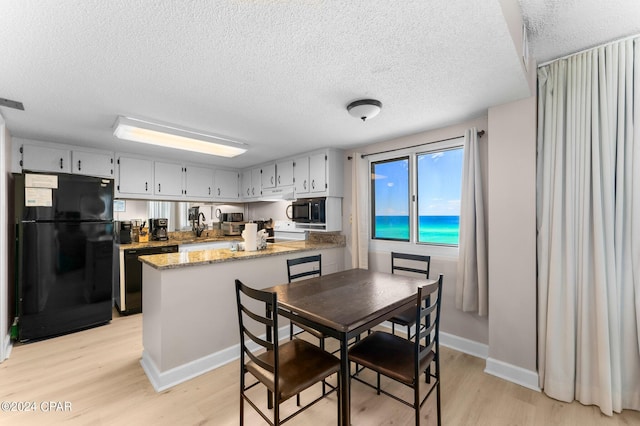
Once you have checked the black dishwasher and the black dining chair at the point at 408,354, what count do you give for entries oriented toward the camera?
1

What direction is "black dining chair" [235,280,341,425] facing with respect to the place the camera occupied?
facing away from the viewer and to the right of the viewer

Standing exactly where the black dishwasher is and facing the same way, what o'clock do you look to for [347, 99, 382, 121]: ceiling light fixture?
The ceiling light fixture is roughly at 11 o'clock from the black dishwasher.

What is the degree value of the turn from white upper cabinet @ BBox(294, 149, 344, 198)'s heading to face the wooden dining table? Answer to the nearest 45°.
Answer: approximately 45° to its left

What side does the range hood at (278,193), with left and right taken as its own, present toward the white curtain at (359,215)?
left

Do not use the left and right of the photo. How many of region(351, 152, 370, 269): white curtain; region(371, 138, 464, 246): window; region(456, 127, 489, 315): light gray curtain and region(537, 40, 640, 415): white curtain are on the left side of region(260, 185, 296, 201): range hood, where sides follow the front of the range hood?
4

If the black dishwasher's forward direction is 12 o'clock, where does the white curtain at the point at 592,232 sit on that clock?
The white curtain is roughly at 11 o'clock from the black dishwasher.

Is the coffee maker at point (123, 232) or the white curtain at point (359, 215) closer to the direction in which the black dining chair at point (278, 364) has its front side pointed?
the white curtain

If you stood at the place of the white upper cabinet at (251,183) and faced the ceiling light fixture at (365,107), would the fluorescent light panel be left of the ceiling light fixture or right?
right

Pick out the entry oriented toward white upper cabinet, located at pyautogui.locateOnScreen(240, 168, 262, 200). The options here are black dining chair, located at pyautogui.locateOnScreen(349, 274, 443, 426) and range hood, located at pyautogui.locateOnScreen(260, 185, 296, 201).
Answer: the black dining chair

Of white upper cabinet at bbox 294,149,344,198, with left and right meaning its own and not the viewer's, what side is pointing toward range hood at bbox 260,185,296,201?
right
